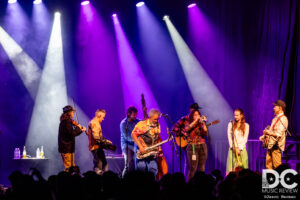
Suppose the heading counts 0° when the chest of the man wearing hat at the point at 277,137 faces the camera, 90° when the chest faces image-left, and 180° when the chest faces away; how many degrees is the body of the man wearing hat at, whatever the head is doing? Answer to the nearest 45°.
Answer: approximately 90°

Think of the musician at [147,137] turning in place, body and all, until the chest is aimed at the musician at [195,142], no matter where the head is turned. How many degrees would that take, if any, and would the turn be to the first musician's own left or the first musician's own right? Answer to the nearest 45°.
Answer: approximately 90° to the first musician's own left

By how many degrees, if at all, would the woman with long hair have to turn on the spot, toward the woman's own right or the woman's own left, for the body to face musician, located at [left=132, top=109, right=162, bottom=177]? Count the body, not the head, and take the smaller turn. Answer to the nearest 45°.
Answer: approximately 45° to the woman's own right

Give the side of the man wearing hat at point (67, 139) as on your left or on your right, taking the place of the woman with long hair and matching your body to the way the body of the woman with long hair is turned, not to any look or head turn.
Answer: on your right
